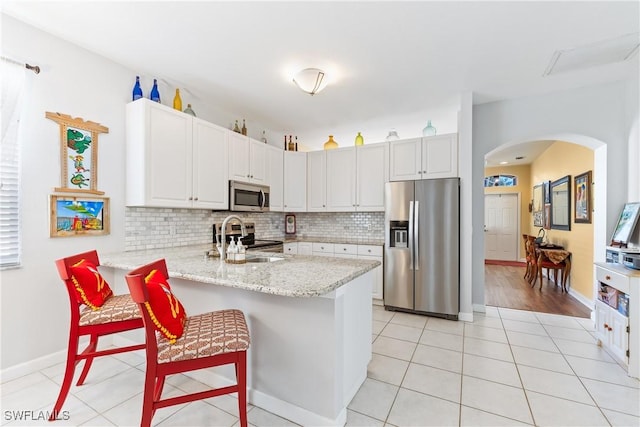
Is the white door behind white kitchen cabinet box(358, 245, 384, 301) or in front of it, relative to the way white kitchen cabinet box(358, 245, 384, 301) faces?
behind

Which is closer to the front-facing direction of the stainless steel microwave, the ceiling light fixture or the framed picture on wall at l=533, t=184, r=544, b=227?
the ceiling light fixture

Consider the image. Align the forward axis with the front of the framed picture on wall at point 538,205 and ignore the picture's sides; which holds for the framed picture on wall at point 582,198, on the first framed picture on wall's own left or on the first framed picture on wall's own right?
on the first framed picture on wall's own left

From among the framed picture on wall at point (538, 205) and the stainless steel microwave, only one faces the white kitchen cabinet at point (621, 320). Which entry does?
the stainless steel microwave

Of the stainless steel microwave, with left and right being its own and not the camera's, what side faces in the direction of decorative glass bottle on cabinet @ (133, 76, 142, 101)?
right

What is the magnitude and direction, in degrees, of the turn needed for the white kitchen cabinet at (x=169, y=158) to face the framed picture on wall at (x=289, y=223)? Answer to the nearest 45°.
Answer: approximately 90° to its left

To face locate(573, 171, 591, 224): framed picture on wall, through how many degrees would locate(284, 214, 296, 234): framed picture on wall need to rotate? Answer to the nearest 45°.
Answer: approximately 90° to its left

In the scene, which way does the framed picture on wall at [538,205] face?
to the viewer's left

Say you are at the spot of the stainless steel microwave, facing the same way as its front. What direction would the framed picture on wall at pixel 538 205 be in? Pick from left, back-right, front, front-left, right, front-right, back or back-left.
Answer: front-left

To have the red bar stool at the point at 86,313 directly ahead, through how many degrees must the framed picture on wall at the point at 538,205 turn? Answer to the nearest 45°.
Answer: approximately 90° to its left

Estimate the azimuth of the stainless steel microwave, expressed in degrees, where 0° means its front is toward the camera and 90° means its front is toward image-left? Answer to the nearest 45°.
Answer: approximately 315°

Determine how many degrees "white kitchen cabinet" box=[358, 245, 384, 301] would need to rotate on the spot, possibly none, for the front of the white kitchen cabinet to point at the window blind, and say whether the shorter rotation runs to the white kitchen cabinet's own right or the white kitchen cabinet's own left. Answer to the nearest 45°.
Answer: approximately 45° to the white kitchen cabinet's own right

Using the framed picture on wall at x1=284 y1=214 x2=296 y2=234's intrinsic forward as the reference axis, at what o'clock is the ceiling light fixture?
The ceiling light fixture is roughly at 12 o'clock from the framed picture on wall.
